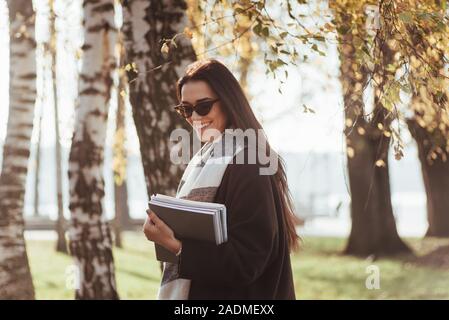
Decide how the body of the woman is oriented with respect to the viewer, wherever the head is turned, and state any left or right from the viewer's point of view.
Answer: facing to the left of the viewer

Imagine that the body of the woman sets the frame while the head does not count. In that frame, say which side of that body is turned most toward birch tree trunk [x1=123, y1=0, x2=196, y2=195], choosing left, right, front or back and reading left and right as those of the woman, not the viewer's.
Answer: right

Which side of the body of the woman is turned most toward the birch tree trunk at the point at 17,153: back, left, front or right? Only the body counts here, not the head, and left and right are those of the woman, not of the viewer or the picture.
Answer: right

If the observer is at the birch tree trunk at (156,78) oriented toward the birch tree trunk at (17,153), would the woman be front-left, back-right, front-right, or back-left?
back-left

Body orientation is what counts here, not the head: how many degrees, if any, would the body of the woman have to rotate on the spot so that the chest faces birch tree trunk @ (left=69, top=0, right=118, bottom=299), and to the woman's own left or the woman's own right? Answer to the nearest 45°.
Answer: approximately 90° to the woman's own right
